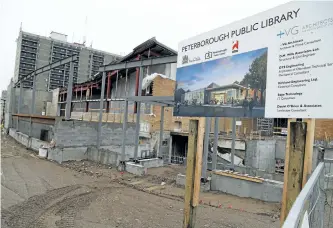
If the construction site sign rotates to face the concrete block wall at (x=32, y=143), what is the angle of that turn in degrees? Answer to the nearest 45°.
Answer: approximately 90° to its right

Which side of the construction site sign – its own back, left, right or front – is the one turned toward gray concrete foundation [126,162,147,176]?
right

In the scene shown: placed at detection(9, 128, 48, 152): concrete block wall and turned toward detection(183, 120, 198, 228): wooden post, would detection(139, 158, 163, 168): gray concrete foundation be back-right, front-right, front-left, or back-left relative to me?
front-left

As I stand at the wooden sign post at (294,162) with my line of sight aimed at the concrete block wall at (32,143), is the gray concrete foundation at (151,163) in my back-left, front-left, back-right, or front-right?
front-right

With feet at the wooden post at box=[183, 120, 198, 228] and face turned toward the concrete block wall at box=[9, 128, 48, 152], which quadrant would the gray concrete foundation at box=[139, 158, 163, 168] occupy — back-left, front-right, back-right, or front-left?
front-right

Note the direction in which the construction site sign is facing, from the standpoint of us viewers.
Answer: facing the viewer and to the left of the viewer
